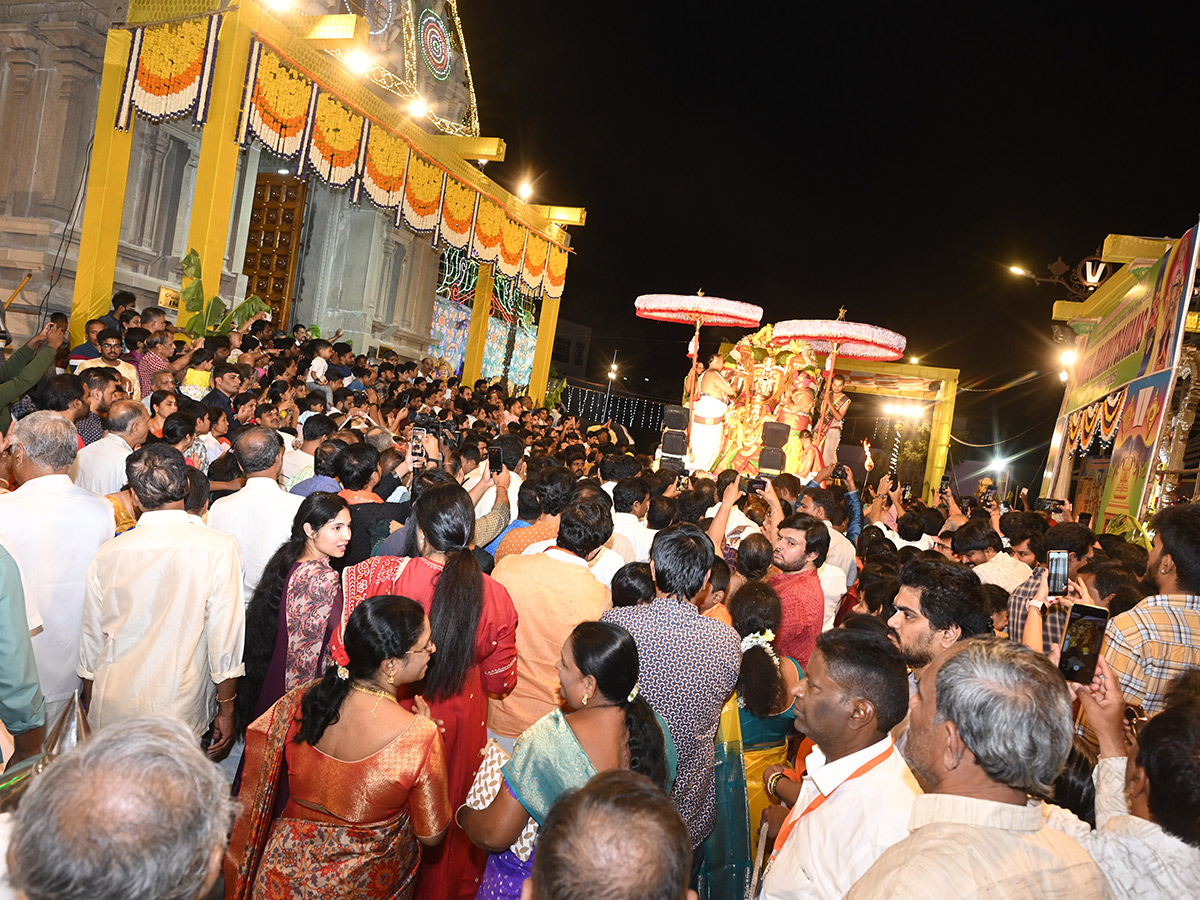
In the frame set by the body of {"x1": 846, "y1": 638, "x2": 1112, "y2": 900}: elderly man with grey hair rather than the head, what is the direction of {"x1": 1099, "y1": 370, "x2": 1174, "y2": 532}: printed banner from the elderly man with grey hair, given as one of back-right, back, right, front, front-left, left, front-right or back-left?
front-right

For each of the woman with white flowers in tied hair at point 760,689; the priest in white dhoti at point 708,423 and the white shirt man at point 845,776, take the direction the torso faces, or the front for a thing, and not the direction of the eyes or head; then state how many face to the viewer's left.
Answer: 1

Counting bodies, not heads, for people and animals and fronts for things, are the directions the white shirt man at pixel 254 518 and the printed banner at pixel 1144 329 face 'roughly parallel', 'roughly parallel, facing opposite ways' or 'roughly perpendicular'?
roughly perpendicular

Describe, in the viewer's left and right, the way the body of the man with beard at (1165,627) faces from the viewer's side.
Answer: facing away from the viewer and to the left of the viewer

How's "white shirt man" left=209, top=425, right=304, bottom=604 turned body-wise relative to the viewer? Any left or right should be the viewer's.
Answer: facing away from the viewer

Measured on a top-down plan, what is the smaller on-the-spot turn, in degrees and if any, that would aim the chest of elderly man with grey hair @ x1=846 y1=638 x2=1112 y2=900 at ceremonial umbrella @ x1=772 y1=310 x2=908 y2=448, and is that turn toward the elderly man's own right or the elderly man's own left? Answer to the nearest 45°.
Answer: approximately 45° to the elderly man's own right

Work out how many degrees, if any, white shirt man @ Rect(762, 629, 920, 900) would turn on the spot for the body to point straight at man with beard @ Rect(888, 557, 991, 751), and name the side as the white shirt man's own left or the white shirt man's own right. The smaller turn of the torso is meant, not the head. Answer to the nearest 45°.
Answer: approximately 90° to the white shirt man's own right

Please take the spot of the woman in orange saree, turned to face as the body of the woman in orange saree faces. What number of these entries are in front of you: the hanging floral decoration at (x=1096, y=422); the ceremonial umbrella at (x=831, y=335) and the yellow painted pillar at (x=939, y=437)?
3

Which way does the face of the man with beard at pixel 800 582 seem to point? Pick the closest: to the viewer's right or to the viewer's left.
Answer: to the viewer's left

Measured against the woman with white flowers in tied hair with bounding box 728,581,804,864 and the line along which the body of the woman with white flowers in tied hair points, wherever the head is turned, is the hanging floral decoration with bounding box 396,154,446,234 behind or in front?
in front

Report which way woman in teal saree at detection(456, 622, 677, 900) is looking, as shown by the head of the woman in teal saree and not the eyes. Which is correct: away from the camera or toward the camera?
away from the camera

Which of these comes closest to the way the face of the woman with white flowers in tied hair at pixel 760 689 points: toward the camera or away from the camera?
away from the camera

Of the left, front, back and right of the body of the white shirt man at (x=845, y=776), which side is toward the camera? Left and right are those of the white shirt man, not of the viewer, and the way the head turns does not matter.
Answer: left

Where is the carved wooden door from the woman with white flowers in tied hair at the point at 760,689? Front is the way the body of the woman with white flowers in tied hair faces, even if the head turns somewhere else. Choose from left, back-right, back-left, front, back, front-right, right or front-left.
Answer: front-left

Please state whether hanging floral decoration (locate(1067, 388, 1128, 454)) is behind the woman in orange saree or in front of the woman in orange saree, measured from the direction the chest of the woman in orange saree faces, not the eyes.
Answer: in front

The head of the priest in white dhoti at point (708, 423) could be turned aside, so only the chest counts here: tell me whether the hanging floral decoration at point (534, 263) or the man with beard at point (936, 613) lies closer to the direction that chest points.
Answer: the man with beard

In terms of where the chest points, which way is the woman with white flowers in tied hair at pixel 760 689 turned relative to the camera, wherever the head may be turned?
away from the camera

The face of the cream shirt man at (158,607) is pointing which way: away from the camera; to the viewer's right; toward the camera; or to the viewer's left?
away from the camera

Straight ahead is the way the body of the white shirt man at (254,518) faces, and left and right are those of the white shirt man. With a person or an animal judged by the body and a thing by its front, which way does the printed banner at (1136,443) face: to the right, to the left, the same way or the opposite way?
to the left
